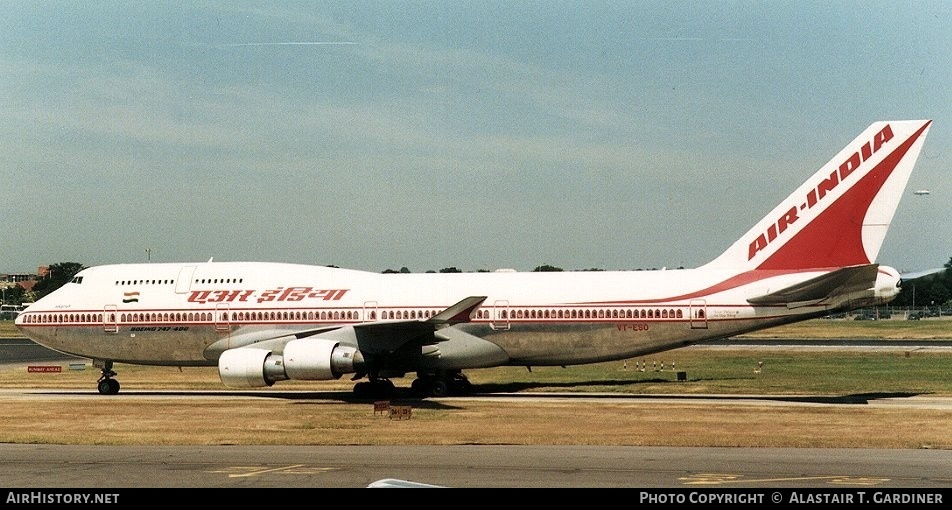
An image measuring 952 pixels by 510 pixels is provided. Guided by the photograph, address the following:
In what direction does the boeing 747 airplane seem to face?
to the viewer's left
